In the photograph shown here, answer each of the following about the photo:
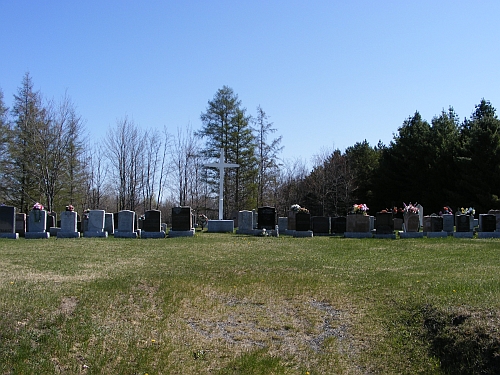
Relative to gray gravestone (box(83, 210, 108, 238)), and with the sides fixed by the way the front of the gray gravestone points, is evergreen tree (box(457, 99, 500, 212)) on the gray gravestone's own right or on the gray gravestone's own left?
on the gray gravestone's own left

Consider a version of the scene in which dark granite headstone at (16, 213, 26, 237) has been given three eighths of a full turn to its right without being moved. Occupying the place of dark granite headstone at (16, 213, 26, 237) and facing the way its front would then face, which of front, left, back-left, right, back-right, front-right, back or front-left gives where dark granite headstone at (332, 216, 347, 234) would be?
back-right

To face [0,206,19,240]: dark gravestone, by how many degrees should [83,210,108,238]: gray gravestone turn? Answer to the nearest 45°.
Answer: approximately 90° to its right

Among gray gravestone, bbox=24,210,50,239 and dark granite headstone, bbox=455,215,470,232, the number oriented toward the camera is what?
2

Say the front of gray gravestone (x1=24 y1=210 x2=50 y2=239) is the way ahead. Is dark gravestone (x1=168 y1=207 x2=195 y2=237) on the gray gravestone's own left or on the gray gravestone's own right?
on the gray gravestone's own left

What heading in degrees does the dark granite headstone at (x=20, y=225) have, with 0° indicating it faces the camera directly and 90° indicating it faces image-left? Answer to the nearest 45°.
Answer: approximately 0°

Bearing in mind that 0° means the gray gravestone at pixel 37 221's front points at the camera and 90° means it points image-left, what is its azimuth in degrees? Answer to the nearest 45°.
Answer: approximately 0°

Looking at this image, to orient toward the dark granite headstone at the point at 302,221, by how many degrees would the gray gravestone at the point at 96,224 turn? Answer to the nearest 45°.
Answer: approximately 90° to its left
